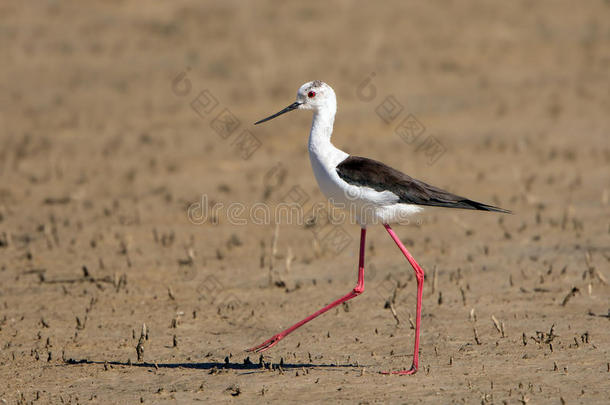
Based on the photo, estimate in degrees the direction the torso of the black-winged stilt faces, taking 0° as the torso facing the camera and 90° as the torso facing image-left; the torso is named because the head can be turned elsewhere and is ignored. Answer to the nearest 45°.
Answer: approximately 90°
